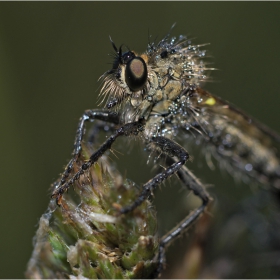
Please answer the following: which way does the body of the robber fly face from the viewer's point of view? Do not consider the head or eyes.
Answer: to the viewer's left
